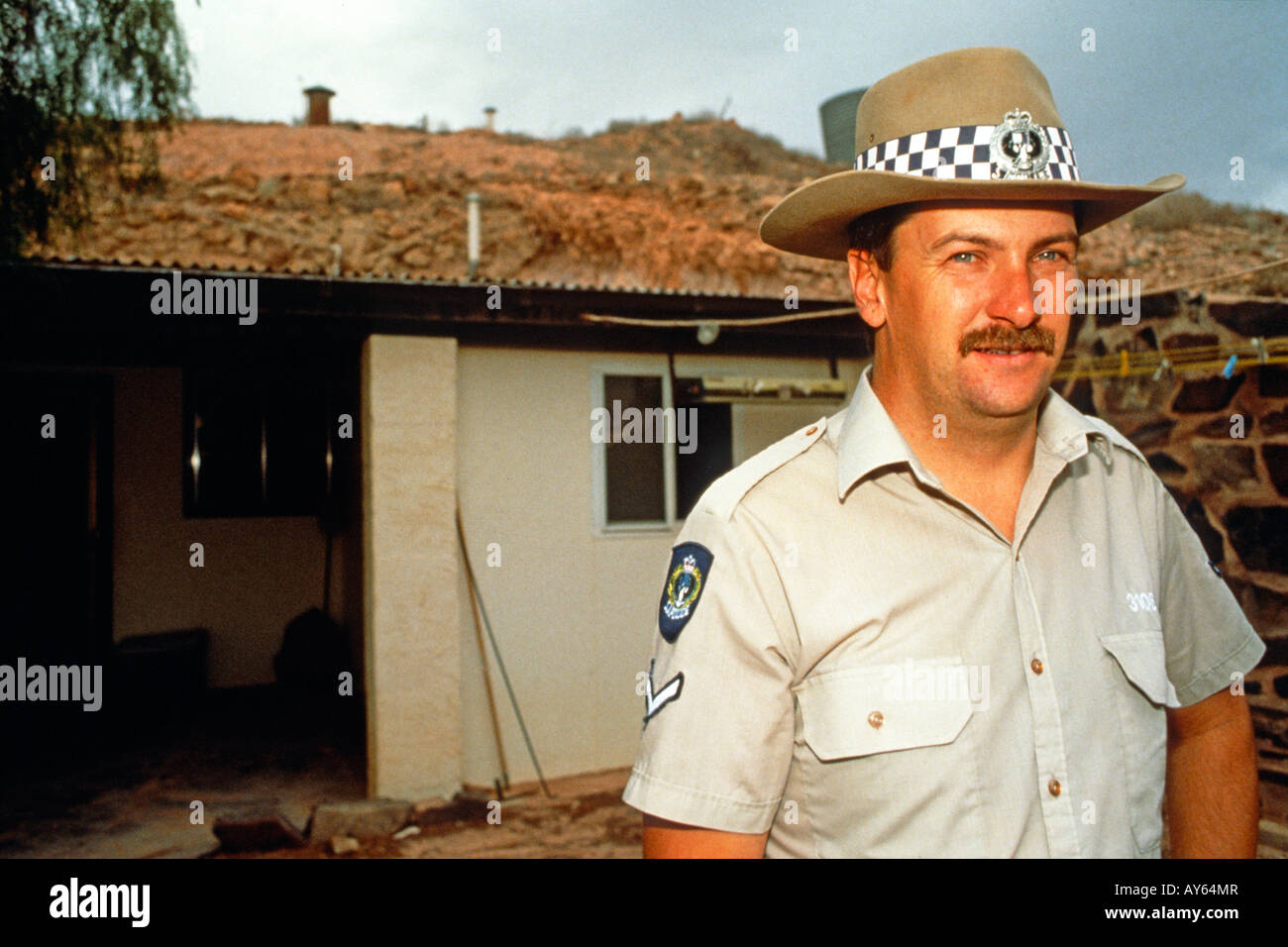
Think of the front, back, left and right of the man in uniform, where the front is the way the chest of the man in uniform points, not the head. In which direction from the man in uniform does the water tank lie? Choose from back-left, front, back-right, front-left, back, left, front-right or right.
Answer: back-left

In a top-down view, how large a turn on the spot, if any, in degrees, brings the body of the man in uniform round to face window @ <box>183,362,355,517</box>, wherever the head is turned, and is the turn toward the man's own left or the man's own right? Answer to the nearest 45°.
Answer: approximately 180°

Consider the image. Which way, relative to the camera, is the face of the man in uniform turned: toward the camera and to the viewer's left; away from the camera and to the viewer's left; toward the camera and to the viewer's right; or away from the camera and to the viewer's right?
toward the camera and to the viewer's right

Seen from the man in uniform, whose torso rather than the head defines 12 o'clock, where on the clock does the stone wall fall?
The stone wall is roughly at 8 o'clock from the man in uniform.

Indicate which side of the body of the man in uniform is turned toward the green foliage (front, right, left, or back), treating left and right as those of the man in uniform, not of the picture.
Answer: back

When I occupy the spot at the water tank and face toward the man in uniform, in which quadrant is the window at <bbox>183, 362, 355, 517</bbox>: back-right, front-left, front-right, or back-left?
front-right

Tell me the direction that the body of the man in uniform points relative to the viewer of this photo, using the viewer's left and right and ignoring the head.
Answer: facing the viewer and to the right of the viewer

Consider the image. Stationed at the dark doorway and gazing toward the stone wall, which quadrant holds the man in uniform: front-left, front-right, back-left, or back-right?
front-right

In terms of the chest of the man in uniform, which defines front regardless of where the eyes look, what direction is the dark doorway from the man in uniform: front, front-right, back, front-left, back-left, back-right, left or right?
back
